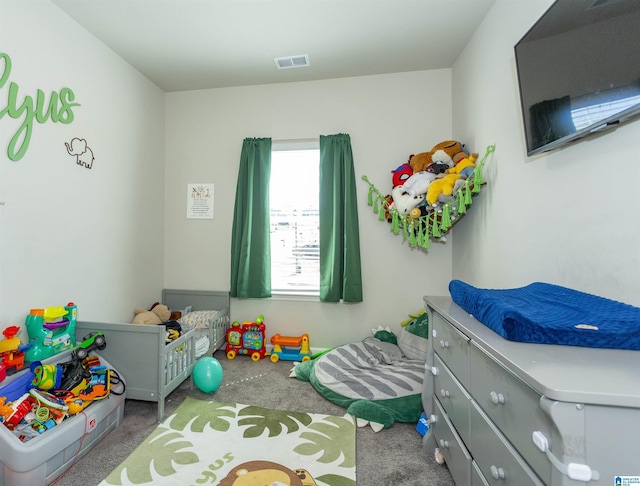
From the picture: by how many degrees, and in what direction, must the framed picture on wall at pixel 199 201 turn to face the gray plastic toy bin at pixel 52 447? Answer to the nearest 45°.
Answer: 0° — it already faces it

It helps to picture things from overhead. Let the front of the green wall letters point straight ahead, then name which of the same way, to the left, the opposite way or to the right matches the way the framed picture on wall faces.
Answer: to the right

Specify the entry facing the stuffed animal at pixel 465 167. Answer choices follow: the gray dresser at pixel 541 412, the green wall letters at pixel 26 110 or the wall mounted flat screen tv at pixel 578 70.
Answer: the green wall letters

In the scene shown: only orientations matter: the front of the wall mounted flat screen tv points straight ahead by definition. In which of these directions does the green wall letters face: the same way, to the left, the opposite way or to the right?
the opposite way

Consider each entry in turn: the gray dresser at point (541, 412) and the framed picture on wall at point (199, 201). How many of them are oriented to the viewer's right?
0

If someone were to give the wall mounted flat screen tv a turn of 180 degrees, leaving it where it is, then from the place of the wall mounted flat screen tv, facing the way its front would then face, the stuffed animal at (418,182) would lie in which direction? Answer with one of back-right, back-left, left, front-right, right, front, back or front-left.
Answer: left

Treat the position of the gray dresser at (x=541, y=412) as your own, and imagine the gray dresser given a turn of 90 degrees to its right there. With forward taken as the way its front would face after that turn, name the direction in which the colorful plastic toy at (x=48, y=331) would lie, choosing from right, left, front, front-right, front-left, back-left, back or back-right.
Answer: front-left

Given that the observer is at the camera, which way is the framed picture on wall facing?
facing the viewer

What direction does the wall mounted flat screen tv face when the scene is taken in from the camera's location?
facing the viewer and to the left of the viewer

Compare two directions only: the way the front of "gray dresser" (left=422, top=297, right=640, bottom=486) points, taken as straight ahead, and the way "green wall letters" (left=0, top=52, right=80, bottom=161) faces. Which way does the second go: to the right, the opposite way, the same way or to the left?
the opposite way

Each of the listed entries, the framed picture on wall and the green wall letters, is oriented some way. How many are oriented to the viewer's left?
0

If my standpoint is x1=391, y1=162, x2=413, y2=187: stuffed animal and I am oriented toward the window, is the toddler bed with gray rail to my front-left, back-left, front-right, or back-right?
front-left
